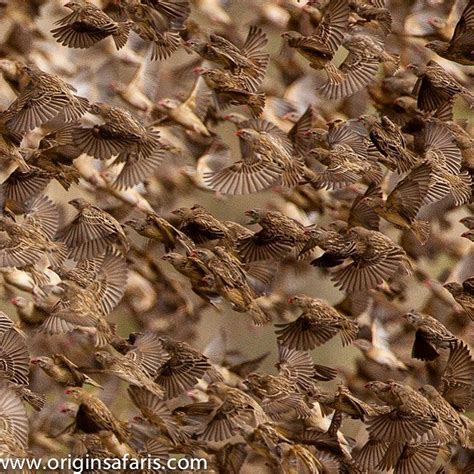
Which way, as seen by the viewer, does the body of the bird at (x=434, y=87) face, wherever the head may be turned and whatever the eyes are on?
to the viewer's left

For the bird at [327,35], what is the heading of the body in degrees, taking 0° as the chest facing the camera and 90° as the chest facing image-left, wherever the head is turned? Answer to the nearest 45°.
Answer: approximately 90°

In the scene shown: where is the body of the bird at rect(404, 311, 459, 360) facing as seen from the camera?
to the viewer's left

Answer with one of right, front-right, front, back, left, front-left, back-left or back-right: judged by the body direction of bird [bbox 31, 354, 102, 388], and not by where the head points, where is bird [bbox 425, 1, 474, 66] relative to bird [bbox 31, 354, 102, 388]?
back-right

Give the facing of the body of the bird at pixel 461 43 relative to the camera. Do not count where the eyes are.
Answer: to the viewer's left

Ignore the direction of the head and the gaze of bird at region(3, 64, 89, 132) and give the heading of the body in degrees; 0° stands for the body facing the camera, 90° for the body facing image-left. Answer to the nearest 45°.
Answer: approximately 90°

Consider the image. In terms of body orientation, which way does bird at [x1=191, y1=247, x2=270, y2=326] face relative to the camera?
to the viewer's left

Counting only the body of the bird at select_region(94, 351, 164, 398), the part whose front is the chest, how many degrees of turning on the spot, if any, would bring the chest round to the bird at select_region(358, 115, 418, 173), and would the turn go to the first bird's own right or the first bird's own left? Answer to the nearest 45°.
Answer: approximately 135° to the first bird's own right

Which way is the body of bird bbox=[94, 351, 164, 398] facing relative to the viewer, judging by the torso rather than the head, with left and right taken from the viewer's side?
facing to the left of the viewer

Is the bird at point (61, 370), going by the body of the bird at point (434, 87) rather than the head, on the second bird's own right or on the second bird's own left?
on the second bird's own left

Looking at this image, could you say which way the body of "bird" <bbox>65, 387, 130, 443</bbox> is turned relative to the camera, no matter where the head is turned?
to the viewer's left
